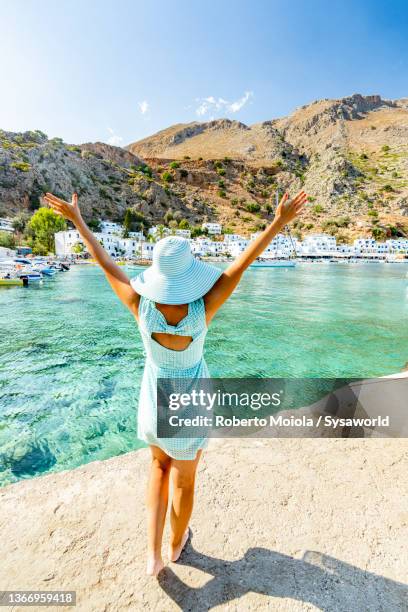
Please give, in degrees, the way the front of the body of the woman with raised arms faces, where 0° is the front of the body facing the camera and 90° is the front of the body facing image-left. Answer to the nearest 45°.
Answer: approximately 180°

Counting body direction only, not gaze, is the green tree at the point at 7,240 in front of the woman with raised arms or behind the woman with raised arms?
in front

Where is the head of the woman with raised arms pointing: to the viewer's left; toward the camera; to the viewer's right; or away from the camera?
away from the camera

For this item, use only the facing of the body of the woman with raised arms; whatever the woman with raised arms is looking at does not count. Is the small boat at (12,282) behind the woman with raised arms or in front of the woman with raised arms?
in front
